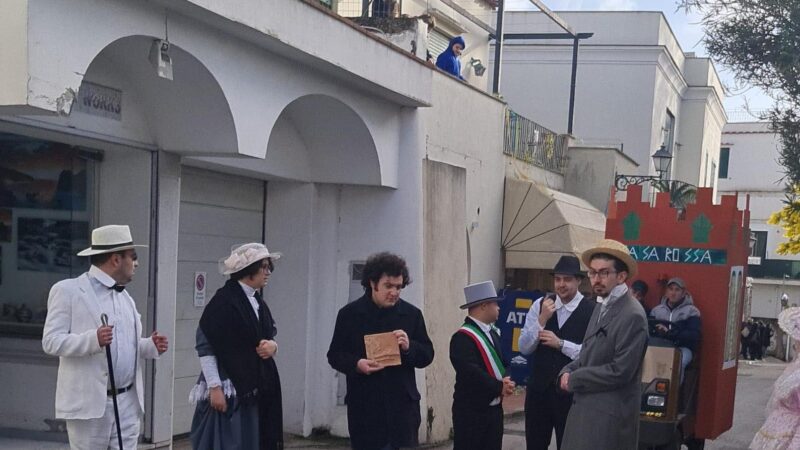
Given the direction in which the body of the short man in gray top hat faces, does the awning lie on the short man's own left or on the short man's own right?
on the short man's own left

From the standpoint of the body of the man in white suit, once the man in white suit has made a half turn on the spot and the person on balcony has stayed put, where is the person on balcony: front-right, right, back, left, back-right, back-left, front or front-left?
right

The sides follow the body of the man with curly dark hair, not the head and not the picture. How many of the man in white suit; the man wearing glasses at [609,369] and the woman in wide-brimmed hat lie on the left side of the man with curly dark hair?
1

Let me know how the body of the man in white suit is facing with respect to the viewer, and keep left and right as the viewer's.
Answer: facing the viewer and to the right of the viewer

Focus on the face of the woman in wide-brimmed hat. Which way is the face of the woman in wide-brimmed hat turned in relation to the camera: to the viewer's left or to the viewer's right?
to the viewer's right

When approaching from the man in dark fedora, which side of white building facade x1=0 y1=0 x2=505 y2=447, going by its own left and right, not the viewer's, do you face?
front

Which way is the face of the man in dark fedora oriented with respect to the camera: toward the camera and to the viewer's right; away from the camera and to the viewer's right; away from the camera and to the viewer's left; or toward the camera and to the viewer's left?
toward the camera and to the viewer's left

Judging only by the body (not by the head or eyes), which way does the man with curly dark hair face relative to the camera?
toward the camera

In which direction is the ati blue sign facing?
toward the camera

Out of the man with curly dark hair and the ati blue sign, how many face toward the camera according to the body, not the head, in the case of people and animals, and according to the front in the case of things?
2

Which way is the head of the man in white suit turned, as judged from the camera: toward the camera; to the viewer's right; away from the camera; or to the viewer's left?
to the viewer's right
